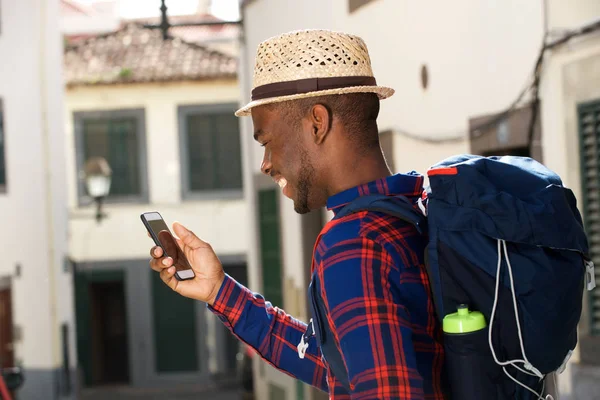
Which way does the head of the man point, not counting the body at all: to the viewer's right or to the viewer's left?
to the viewer's left

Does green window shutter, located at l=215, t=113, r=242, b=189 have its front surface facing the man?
yes

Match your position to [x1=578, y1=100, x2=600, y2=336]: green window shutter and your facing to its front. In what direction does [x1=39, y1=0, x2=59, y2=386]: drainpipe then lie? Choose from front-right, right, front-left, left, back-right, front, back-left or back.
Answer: right

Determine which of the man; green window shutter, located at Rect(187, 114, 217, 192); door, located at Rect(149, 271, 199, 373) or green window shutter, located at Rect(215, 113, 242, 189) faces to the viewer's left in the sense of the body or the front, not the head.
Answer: the man

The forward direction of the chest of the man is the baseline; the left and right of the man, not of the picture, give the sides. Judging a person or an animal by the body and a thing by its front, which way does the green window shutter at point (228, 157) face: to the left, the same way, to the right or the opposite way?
to the left

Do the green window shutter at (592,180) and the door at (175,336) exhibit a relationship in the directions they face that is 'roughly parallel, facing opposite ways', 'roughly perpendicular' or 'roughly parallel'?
roughly perpendicular

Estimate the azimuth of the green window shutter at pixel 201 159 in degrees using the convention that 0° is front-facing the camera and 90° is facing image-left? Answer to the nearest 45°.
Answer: approximately 0°

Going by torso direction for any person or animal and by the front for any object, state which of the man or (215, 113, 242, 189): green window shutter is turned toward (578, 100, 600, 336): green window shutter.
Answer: (215, 113, 242, 189): green window shutter

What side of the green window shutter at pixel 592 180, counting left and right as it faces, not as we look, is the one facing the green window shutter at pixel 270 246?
right

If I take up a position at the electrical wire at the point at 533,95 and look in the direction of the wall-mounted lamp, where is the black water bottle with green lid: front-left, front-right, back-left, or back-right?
back-left
